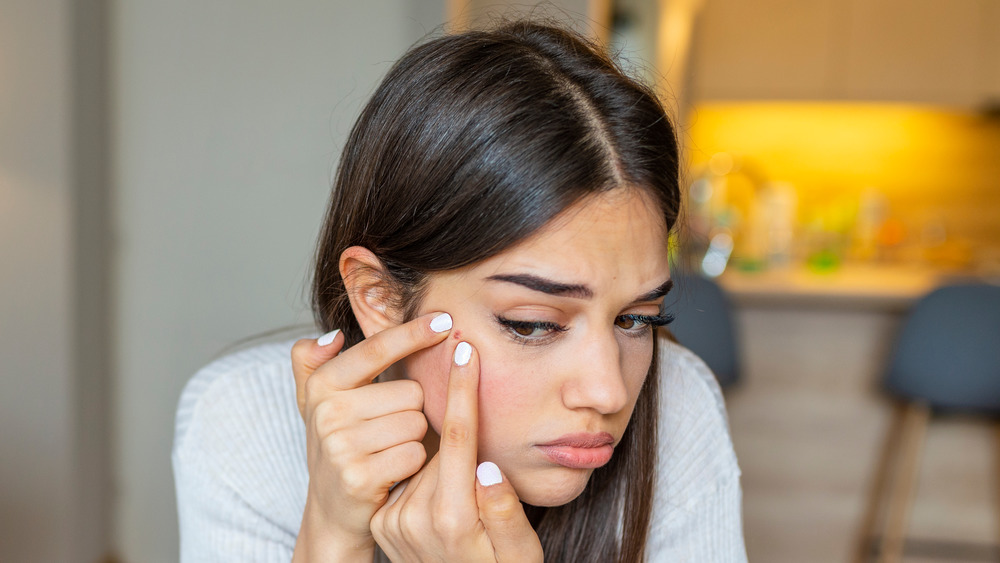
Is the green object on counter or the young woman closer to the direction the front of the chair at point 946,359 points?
the green object on counter

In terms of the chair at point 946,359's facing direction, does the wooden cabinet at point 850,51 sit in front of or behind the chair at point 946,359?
in front

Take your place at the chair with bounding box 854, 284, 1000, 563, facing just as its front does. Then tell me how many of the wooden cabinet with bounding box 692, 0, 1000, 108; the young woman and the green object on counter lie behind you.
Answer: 1

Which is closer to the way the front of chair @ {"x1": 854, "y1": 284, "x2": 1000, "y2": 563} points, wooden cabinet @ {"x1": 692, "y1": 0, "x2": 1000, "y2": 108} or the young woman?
the wooden cabinet

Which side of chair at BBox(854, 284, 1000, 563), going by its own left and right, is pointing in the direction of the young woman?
back

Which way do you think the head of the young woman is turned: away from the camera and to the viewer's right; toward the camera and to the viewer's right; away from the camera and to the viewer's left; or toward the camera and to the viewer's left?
toward the camera and to the viewer's right

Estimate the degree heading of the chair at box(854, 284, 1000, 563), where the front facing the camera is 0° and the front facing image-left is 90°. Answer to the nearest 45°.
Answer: approximately 180°

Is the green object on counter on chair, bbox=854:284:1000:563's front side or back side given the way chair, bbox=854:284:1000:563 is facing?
on the front side
